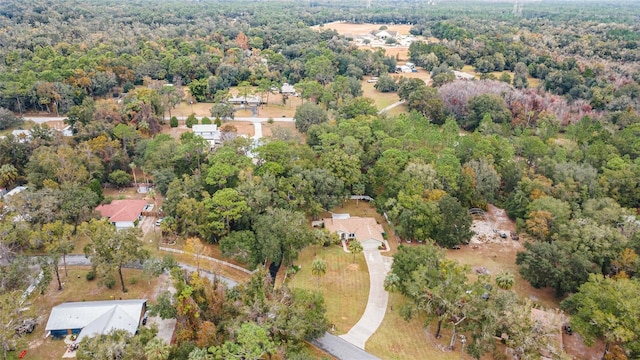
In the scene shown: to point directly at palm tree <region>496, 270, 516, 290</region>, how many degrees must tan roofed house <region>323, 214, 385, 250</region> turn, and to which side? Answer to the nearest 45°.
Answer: approximately 45° to its left

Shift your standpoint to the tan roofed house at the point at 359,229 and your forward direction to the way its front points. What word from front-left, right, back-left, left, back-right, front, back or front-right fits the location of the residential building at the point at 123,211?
right

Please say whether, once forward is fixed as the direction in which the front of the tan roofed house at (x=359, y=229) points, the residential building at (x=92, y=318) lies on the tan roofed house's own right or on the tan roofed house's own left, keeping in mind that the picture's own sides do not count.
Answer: on the tan roofed house's own right

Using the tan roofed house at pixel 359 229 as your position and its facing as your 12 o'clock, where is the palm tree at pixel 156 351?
The palm tree is roughly at 1 o'clock from the tan roofed house.

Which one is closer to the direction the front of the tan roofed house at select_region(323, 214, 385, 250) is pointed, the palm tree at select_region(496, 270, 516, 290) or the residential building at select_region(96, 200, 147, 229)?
the palm tree

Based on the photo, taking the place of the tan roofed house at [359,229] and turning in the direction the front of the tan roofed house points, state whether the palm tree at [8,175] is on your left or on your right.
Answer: on your right

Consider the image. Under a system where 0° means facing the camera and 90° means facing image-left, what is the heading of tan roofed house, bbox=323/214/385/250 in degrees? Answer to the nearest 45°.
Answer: approximately 0°

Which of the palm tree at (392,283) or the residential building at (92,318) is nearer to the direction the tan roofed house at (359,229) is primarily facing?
the palm tree

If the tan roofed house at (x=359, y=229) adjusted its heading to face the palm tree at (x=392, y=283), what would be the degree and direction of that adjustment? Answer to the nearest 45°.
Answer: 0° — it already faces it
